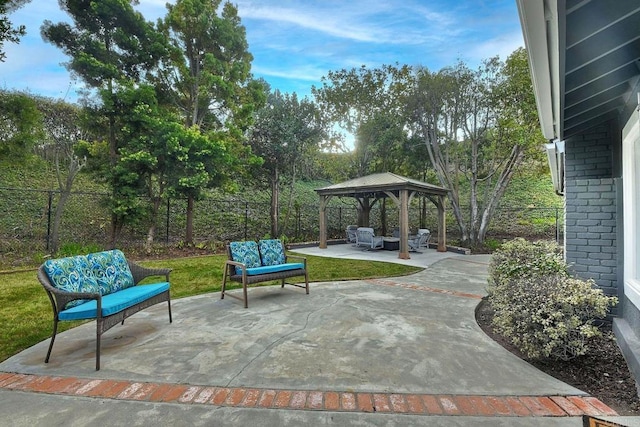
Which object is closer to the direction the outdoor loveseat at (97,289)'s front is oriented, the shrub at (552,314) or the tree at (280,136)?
the shrub

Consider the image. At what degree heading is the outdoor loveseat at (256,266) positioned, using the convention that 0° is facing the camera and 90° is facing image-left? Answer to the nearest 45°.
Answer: approximately 315°

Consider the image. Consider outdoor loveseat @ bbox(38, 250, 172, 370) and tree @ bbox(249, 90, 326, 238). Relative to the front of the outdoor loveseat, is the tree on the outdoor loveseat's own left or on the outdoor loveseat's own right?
on the outdoor loveseat's own left

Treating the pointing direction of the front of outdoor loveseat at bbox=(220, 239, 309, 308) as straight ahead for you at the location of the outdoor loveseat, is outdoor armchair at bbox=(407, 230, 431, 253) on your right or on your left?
on your left

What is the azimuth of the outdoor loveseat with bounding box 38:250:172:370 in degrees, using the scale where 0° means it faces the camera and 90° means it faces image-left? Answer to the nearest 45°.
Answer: approximately 315°

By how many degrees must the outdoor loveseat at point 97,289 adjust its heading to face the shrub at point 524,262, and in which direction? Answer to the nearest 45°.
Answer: approximately 45° to its left

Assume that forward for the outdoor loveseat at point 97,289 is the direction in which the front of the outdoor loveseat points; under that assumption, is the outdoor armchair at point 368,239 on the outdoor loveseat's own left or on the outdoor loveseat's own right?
on the outdoor loveseat's own left

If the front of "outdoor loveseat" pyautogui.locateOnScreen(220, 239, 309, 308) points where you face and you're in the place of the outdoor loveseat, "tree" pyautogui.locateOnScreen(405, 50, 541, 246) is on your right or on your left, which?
on your left

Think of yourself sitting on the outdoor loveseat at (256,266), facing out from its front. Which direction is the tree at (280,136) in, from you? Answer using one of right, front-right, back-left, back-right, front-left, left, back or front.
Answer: back-left

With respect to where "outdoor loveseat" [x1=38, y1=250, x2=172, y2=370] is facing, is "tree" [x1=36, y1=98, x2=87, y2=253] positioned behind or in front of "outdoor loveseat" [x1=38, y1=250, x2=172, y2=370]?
behind
